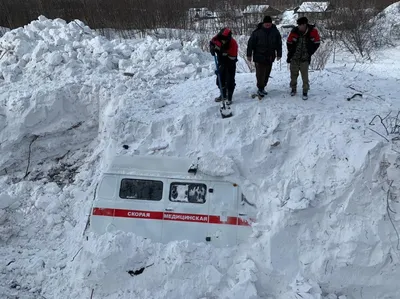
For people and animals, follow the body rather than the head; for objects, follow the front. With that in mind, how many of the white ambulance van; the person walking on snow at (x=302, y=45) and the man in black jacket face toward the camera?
2

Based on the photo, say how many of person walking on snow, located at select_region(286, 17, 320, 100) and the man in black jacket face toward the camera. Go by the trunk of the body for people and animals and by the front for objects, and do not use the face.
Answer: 2

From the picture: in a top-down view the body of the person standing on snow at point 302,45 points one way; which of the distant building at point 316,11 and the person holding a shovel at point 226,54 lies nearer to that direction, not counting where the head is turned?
the person holding a shovel

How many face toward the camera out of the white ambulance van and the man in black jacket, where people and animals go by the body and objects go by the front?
1

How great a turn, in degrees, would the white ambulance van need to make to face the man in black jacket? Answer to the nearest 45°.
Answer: approximately 45° to its left

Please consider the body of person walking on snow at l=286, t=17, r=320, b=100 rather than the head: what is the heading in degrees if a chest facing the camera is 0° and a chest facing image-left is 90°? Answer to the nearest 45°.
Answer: approximately 0°
